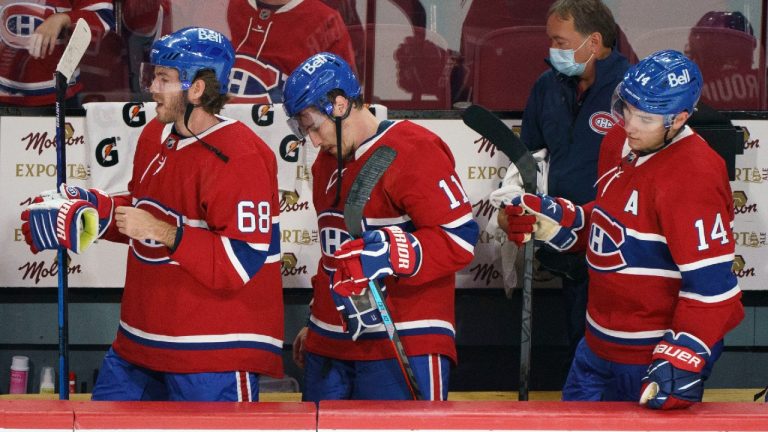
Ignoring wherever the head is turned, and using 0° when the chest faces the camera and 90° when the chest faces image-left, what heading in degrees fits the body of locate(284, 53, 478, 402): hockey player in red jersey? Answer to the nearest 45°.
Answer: approximately 45°

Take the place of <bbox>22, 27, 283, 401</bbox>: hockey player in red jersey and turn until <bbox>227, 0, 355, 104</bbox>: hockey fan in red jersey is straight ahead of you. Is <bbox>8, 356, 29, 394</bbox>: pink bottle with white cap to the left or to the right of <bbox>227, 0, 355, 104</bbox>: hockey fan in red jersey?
left

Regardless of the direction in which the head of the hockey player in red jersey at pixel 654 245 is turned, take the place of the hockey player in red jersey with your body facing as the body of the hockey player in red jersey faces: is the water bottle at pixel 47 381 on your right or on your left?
on your right

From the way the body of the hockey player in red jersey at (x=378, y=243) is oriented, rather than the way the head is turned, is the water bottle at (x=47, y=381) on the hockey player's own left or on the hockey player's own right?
on the hockey player's own right

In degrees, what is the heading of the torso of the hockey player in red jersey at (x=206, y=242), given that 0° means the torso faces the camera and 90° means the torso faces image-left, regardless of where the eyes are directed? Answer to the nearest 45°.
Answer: approximately 45°
